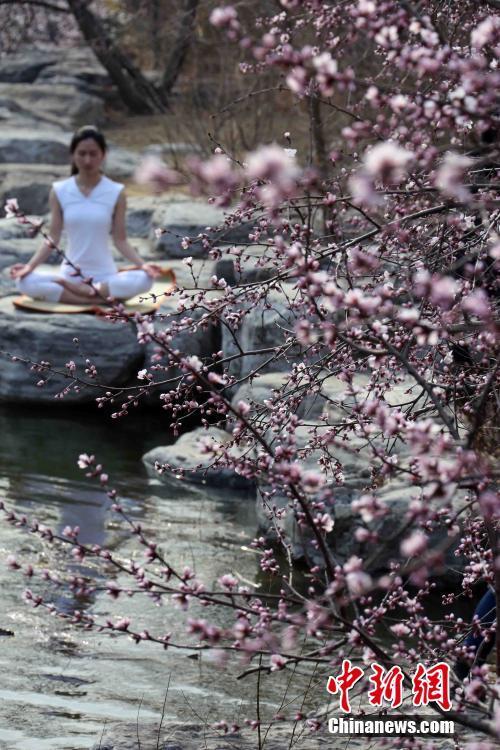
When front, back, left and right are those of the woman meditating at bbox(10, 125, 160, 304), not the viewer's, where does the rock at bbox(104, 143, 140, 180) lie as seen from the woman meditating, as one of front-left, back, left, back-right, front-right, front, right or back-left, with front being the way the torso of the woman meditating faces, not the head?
back

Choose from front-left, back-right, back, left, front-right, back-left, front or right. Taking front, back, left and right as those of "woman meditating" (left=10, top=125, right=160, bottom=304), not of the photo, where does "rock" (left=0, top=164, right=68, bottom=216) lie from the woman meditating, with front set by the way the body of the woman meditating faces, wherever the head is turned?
back

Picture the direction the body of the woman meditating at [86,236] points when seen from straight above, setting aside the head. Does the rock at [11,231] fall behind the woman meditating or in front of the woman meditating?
behind

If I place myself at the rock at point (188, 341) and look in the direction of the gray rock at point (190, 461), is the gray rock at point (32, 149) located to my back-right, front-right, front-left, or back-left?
back-right

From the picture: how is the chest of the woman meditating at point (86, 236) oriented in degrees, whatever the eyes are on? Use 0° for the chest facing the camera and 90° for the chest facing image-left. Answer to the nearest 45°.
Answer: approximately 0°

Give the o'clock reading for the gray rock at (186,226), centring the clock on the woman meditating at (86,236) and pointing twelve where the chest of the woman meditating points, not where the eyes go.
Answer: The gray rock is roughly at 7 o'clock from the woman meditating.

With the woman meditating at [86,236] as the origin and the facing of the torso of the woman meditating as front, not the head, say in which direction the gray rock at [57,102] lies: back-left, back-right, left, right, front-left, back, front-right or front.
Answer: back

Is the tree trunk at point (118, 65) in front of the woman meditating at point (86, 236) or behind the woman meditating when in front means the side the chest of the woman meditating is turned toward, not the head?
behind

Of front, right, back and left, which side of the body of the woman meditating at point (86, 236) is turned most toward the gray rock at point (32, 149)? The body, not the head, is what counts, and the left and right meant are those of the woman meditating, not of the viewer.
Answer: back
